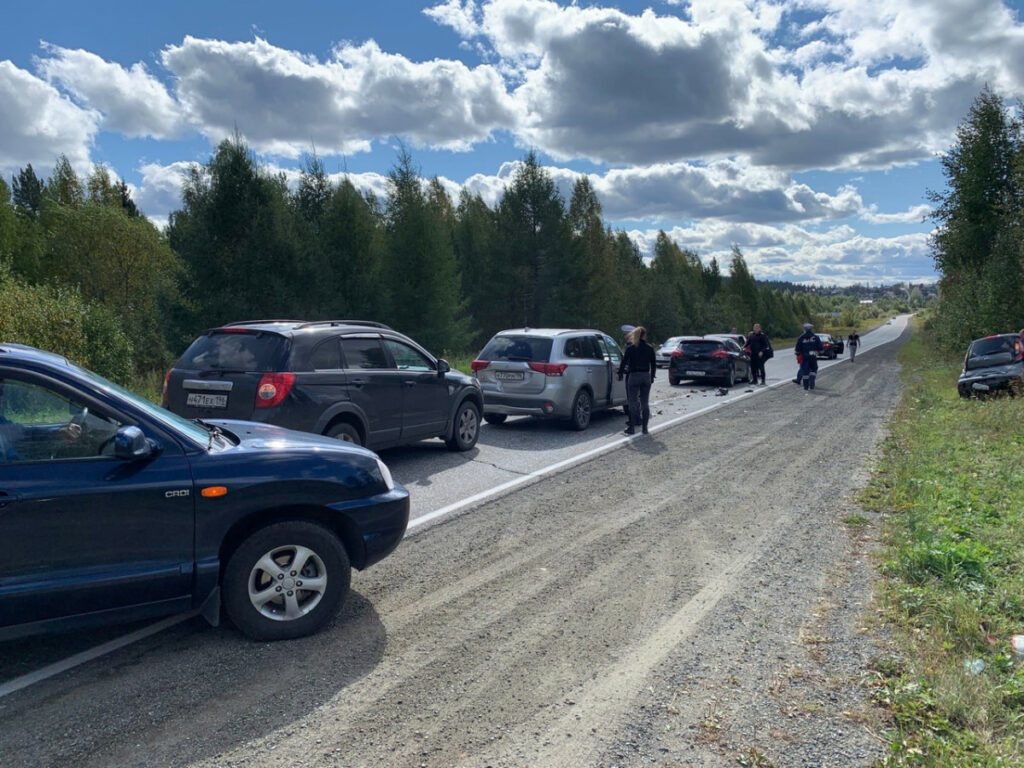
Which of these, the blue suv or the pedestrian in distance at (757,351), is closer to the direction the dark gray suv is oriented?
the pedestrian in distance

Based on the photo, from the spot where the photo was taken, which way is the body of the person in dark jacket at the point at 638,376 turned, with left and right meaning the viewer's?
facing away from the viewer

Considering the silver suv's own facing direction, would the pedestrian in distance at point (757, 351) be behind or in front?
in front

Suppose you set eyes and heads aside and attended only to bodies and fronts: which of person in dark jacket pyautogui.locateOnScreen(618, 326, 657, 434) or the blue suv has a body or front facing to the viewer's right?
the blue suv

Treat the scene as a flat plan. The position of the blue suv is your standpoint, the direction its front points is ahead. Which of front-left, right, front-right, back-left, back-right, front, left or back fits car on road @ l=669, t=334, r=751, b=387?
front-left

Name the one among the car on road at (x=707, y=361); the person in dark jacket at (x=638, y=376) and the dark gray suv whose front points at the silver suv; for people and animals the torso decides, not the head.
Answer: the dark gray suv

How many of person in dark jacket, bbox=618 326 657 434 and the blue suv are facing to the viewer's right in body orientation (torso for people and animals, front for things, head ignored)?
1

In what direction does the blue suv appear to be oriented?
to the viewer's right

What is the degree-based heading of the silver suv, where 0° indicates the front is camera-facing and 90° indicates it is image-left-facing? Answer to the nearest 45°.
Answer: approximately 225°

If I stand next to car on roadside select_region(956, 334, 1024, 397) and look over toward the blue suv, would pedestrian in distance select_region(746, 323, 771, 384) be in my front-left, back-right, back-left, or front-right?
front-right

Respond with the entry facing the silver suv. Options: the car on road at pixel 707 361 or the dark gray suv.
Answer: the dark gray suv

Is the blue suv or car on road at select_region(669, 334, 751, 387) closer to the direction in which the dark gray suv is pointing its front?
the car on road
